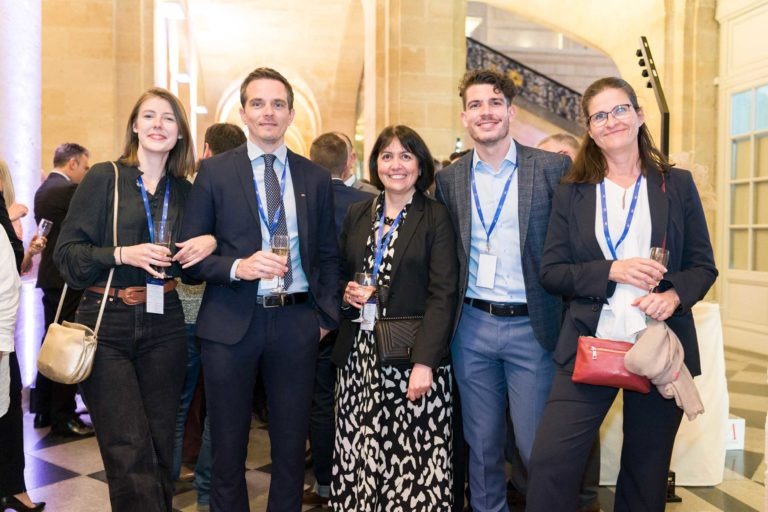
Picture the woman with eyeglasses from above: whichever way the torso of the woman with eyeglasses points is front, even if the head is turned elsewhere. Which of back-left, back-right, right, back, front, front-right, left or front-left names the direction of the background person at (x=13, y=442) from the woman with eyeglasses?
right

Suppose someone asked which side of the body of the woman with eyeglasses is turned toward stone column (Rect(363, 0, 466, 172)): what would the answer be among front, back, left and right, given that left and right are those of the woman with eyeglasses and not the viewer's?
back

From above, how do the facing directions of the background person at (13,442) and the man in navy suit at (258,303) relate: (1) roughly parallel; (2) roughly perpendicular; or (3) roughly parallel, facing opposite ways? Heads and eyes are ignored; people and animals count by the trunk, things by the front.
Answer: roughly perpendicular

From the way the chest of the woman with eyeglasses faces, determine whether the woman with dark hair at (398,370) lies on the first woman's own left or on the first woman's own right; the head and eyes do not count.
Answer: on the first woman's own right

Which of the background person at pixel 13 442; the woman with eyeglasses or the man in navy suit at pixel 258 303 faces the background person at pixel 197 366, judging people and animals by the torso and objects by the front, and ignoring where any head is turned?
the background person at pixel 13 442

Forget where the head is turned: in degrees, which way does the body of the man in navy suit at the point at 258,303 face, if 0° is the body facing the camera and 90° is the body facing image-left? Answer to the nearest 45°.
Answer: approximately 0°

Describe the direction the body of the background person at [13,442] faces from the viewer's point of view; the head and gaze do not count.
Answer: to the viewer's right

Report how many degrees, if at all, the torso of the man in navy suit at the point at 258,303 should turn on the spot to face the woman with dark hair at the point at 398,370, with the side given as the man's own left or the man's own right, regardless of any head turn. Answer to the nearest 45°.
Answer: approximately 90° to the man's own left

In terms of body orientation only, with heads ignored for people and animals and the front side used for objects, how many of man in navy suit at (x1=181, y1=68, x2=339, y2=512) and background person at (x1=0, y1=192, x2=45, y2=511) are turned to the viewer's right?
1

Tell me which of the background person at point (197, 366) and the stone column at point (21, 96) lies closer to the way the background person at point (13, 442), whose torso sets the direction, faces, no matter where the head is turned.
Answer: the background person
